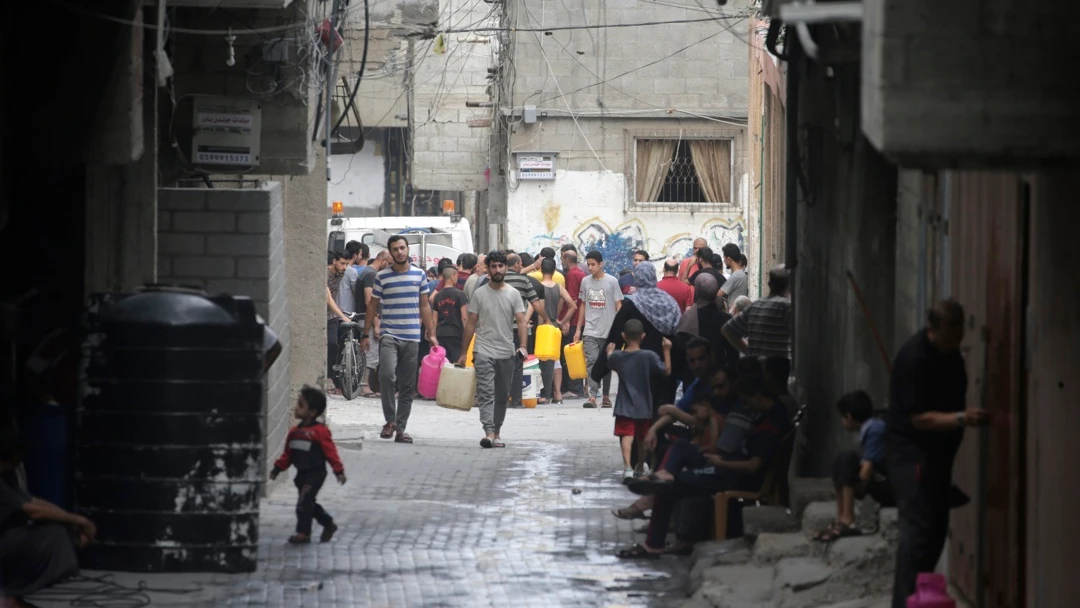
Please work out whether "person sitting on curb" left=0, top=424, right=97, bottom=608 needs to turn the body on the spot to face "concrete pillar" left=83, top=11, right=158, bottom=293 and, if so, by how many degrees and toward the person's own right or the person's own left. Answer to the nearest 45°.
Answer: approximately 90° to the person's own left

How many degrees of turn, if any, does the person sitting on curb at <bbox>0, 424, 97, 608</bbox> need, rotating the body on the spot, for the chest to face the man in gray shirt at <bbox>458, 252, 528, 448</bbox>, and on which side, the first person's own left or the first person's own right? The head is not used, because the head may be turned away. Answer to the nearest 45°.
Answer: approximately 45° to the first person's own left

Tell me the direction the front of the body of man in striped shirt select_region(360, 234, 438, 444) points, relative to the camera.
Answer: toward the camera

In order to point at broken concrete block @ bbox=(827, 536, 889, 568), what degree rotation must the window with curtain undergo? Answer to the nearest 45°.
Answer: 0° — it already faces it

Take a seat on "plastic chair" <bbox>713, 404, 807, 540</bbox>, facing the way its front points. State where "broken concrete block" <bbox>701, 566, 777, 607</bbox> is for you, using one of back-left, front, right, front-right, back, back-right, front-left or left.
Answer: left

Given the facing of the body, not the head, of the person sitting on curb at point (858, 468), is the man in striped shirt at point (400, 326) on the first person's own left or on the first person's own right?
on the first person's own right

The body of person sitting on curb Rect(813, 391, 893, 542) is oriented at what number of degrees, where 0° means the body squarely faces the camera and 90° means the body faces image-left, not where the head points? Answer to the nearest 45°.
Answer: approximately 90°

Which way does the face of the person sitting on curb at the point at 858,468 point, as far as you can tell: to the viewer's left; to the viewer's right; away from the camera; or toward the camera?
to the viewer's left

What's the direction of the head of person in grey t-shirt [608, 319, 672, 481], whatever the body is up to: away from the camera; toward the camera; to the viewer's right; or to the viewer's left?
away from the camera

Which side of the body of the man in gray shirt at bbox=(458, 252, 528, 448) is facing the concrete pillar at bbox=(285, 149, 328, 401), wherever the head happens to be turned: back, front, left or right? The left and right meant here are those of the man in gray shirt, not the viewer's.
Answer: right

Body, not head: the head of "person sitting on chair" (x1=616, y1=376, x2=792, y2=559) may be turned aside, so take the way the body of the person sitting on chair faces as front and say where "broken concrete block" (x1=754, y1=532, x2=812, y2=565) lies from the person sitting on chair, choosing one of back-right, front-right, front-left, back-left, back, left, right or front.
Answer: left

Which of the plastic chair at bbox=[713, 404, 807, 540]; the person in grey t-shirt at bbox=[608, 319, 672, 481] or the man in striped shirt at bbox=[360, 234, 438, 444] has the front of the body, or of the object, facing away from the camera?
the person in grey t-shirt

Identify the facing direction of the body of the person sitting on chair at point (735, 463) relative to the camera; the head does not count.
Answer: to the viewer's left

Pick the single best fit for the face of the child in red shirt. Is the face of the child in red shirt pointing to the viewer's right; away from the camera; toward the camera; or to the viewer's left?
to the viewer's left

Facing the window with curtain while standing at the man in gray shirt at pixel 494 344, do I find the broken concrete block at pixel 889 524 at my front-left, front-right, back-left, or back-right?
back-right

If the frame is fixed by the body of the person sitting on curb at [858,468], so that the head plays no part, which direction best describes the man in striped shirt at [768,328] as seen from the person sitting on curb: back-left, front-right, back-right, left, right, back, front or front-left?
right

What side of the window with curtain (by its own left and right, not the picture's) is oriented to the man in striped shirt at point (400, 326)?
front

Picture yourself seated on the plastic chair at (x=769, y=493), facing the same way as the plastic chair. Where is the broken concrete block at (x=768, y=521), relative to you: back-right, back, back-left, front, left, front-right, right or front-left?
left

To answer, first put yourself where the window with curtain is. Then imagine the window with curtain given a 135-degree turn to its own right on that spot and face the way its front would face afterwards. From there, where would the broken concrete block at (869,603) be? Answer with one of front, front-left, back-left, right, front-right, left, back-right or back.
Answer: back-left

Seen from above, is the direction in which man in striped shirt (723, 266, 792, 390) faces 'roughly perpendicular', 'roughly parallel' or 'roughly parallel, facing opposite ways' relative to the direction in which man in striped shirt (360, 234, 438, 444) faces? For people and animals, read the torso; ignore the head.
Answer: roughly parallel, facing opposite ways
